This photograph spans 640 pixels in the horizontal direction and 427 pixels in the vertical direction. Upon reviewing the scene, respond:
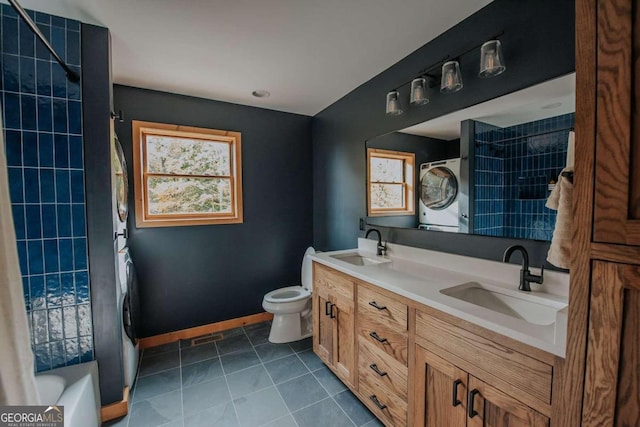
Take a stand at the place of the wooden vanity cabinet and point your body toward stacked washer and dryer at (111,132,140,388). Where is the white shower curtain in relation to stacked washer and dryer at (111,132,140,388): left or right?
left

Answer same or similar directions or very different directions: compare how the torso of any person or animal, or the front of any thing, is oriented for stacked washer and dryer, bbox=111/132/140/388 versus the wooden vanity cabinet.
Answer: very different directions

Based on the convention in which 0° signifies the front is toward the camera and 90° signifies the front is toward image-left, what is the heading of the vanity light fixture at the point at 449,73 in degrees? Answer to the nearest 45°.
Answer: approximately 45°

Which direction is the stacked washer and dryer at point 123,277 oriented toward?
to the viewer's right

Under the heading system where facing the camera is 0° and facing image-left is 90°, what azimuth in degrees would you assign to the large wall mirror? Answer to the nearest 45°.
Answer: approximately 45°

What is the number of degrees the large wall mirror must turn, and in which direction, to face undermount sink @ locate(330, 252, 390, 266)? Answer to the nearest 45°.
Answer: approximately 45° to its right

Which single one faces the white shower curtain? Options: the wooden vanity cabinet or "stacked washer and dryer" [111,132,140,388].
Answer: the wooden vanity cabinet

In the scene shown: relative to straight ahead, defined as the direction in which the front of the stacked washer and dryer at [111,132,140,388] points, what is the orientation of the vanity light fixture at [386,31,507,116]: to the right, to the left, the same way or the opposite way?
the opposite way
